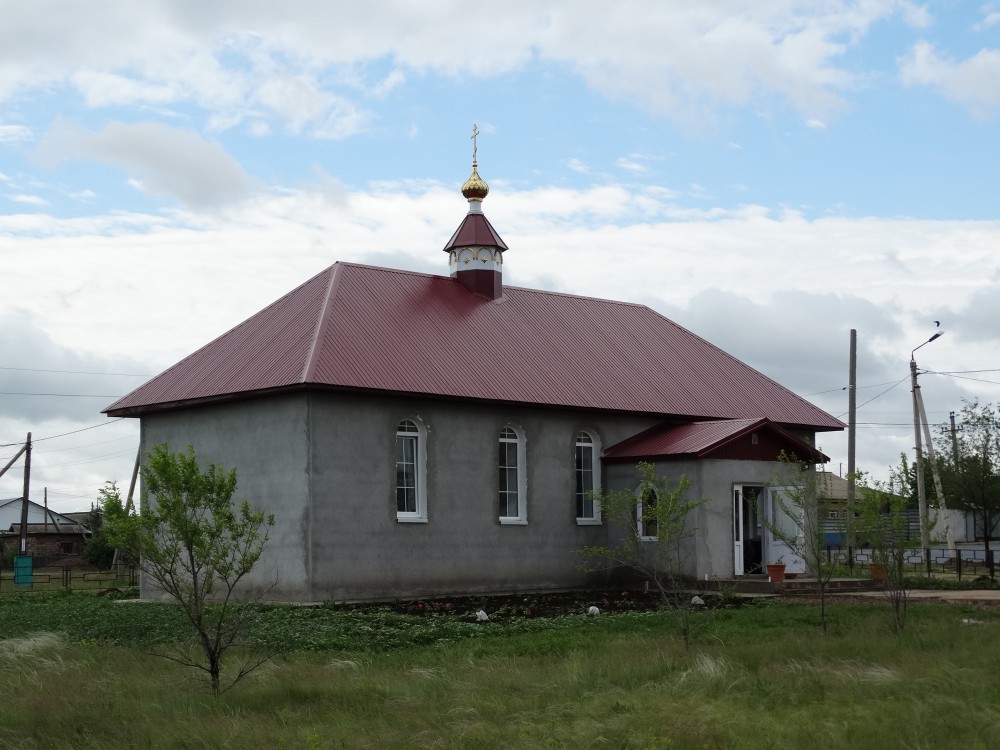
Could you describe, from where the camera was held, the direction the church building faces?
facing the viewer and to the right of the viewer

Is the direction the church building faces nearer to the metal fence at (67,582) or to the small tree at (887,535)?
the small tree

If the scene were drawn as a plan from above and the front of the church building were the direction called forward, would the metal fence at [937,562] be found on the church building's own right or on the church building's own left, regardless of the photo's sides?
on the church building's own left

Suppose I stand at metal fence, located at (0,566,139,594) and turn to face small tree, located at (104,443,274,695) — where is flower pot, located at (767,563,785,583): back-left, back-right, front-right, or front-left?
front-left

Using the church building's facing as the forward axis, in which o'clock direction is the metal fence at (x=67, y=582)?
The metal fence is roughly at 6 o'clock from the church building.

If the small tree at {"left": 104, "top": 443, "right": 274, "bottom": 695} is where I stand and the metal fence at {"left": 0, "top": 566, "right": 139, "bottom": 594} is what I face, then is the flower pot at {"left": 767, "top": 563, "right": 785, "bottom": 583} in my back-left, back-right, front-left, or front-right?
front-right

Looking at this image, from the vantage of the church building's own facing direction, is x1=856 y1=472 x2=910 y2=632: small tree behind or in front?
in front

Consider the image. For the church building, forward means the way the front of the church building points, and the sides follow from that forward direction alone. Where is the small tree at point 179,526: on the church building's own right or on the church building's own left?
on the church building's own right
